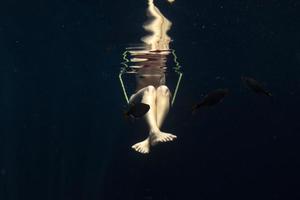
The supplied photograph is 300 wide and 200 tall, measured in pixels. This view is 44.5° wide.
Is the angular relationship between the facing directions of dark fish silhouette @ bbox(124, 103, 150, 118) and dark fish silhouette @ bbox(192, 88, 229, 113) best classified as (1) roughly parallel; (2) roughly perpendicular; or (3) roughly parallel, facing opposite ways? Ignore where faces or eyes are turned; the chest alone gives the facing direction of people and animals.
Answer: roughly parallel
